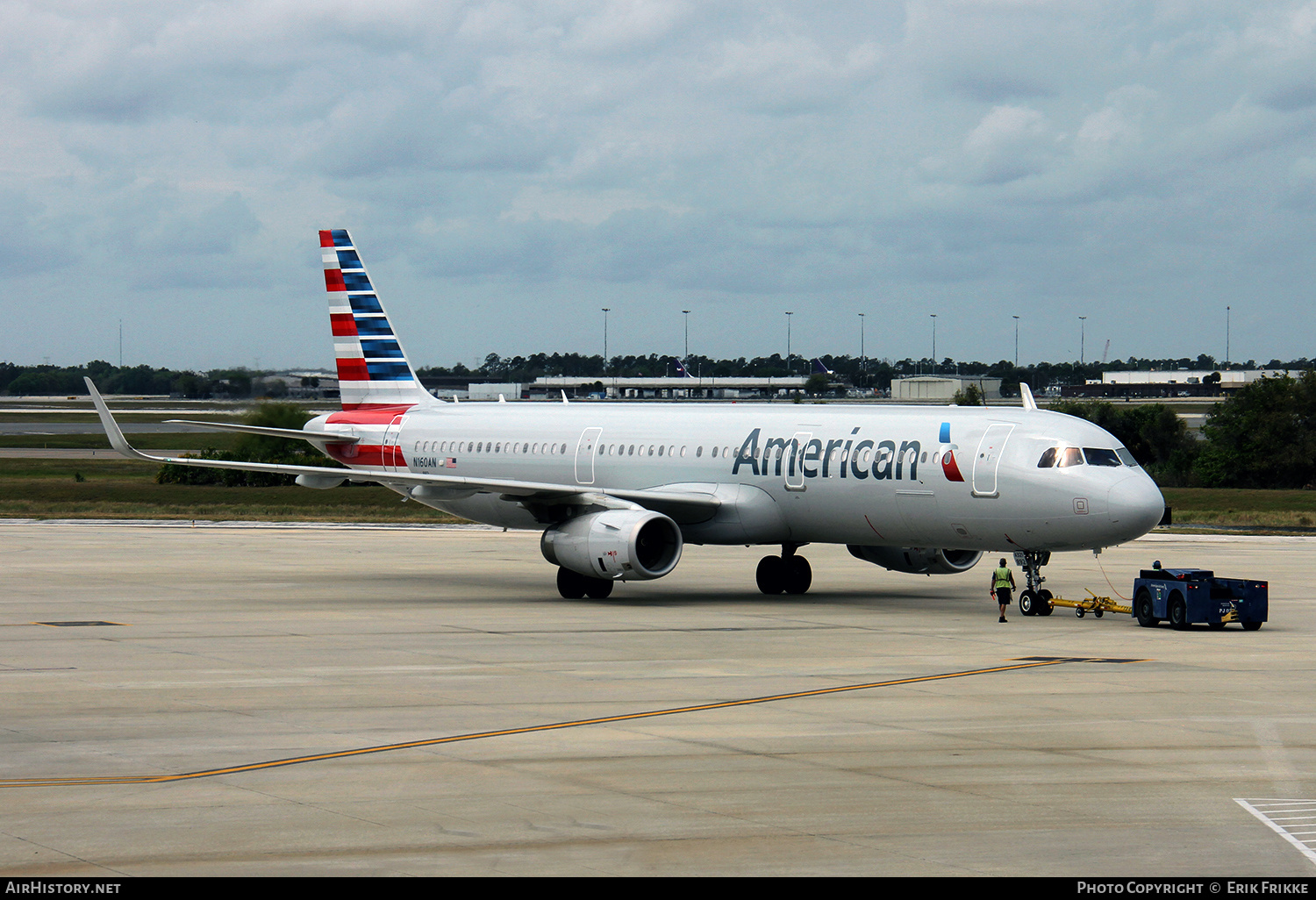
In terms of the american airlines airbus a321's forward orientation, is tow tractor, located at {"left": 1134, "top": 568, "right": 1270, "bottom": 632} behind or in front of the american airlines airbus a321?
in front

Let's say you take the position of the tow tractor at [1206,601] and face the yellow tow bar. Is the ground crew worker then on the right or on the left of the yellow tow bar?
left

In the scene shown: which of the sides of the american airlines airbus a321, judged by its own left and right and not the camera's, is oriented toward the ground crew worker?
front

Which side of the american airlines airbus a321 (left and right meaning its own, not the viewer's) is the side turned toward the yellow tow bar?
front

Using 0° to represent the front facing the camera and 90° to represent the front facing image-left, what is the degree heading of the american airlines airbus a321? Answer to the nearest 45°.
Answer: approximately 315°
